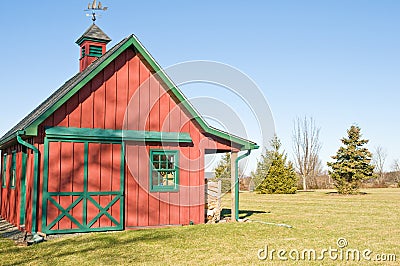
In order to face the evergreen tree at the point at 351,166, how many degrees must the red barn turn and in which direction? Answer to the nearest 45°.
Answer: approximately 135° to its left

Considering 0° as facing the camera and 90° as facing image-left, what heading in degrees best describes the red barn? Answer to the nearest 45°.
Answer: approximately 0°

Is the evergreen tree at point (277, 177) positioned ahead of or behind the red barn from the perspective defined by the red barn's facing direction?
behind
